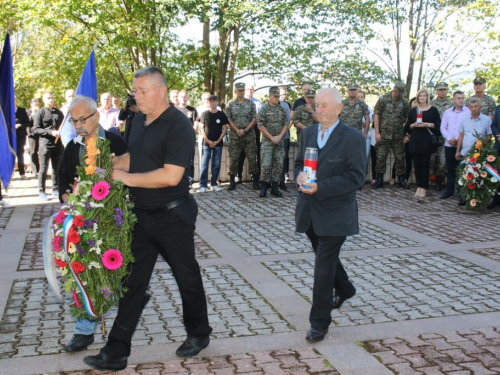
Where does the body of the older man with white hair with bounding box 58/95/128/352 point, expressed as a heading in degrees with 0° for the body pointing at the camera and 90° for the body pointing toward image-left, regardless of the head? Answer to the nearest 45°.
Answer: approximately 45°

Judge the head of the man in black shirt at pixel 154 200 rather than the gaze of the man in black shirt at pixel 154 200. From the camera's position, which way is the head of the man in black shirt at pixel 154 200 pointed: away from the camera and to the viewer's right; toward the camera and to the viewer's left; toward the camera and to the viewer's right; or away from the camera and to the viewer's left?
toward the camera and to the viewer's left

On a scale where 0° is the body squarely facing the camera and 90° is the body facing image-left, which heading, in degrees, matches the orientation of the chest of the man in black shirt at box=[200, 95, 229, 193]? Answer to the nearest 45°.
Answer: approximately 0°

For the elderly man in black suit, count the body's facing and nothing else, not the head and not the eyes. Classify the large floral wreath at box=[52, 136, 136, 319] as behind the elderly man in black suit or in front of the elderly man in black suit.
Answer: in front

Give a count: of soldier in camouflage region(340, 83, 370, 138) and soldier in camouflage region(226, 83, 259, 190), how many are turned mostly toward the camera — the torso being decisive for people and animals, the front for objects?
2

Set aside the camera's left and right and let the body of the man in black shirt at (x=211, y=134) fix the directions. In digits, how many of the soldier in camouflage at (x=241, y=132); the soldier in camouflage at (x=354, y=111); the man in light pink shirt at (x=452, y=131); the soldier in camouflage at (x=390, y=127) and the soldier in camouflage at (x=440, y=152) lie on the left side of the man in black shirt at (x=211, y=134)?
5

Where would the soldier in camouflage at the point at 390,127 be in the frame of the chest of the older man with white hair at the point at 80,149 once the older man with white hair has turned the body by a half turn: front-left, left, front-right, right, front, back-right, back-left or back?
front

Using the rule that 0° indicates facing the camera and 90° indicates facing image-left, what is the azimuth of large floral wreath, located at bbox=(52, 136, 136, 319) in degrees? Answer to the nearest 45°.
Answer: approximately 45°

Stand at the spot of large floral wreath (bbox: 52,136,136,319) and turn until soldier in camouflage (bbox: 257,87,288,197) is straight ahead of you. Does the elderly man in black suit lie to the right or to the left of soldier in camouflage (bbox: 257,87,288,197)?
right

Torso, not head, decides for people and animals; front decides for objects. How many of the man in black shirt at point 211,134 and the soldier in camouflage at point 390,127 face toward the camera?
2
